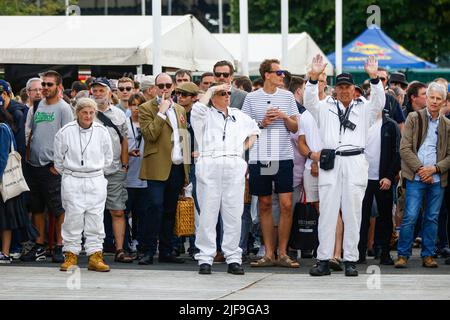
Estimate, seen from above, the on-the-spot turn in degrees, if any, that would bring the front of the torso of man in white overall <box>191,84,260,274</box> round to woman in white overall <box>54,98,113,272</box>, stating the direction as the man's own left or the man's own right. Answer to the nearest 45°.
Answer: approximately 90° to the man's own right

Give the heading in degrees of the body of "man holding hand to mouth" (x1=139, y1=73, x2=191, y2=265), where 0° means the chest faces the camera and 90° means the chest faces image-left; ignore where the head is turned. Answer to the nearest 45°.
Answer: approximately 315°

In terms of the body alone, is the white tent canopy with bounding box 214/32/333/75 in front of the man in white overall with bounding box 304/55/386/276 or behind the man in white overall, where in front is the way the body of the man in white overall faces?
behind

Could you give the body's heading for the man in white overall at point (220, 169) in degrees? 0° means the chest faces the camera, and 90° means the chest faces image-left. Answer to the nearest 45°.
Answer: approximately 0°

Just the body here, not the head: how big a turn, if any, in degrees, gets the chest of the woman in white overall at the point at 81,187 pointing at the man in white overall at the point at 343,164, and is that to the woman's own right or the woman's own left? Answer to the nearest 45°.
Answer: approximately 90° to the woman's own left

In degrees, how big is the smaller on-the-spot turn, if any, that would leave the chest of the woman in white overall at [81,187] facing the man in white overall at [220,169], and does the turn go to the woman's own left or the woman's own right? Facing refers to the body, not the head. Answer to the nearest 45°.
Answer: approximately 90° to the woman's own left

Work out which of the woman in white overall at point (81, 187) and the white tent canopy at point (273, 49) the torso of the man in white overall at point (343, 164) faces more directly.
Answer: the woman in white overall

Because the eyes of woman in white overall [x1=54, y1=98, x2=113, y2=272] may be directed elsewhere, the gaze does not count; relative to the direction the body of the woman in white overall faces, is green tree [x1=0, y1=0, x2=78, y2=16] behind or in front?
behind

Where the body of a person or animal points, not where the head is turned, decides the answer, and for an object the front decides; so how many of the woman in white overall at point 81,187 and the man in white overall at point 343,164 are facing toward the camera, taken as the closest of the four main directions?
2

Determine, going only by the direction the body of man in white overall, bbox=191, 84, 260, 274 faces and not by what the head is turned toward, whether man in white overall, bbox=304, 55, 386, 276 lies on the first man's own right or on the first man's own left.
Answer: on the first man's own left
